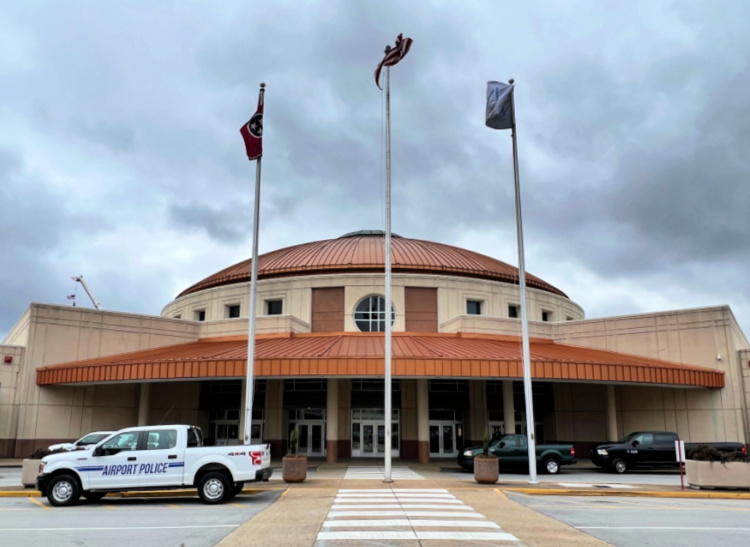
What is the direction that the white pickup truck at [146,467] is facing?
to the viewer's left

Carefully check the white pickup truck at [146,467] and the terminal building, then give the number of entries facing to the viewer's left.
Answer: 1

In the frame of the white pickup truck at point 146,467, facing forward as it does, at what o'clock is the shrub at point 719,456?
The shrub is roughly at 6 o'clock from the white pickup truck.

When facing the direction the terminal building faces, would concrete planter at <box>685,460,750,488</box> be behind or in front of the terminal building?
in front

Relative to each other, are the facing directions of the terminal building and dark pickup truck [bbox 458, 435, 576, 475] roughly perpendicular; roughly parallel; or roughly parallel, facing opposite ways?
roughly perpendicular

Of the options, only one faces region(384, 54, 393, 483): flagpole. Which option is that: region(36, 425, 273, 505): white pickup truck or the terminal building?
the terminal building

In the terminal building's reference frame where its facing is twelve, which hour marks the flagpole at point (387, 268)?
The flagpole is roughly at 12 o'clock from the terminal building.

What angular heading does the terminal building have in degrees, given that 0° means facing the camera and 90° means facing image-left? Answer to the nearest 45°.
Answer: approximately 0°

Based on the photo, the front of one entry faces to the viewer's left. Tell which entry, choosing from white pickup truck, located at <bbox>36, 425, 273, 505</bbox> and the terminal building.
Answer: the white pickup truck

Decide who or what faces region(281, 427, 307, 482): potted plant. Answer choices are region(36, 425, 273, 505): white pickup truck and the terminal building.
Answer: the terminal building
